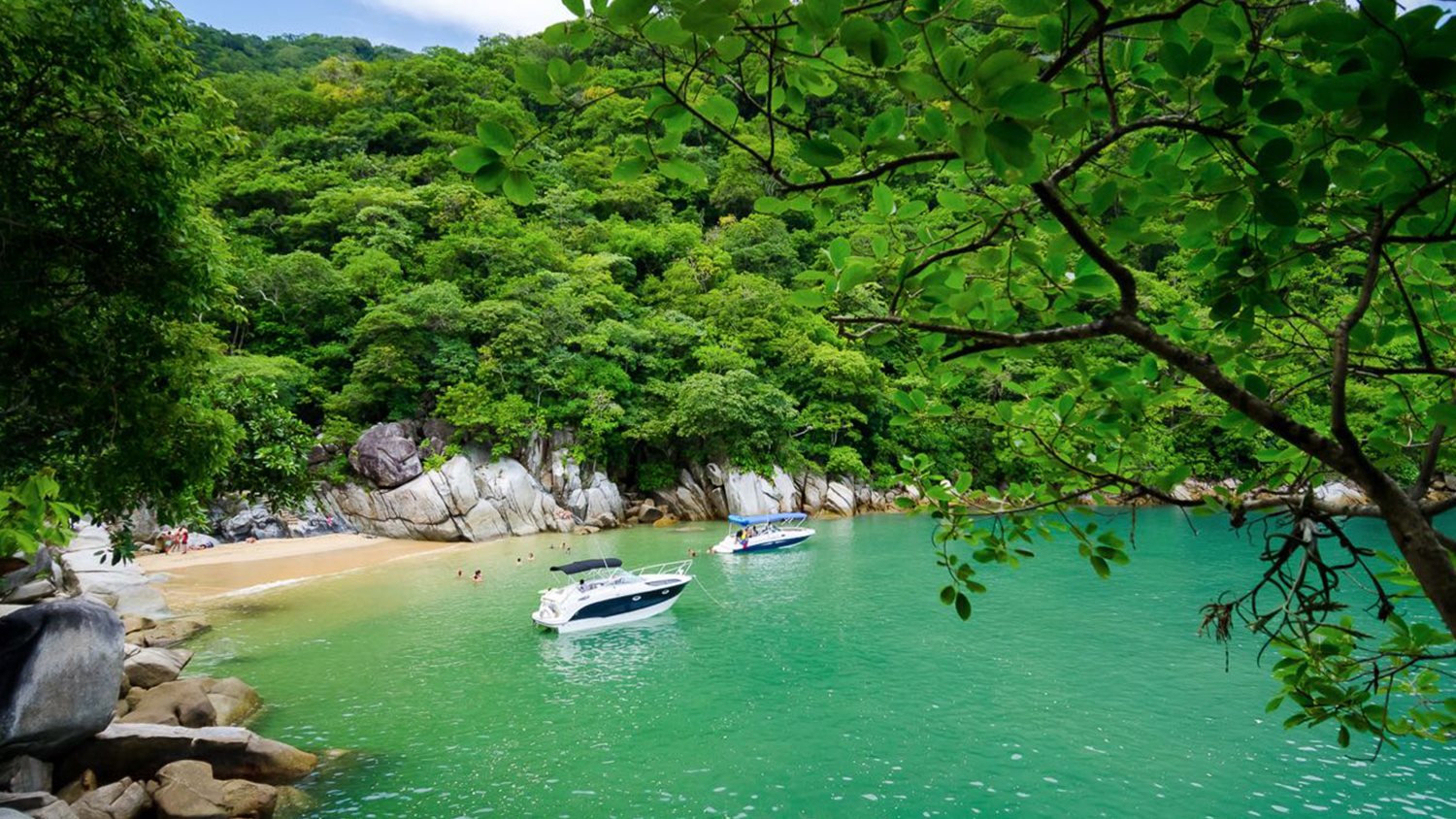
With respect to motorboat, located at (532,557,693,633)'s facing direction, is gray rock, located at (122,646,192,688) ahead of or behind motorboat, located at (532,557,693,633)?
behind

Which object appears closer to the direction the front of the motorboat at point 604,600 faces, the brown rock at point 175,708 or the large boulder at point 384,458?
the large boulder

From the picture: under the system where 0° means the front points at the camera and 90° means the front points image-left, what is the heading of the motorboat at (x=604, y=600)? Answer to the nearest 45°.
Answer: approximately 225°

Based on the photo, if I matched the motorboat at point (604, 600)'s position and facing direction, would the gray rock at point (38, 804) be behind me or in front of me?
behind

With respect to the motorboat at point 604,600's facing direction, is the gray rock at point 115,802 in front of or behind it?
behind
